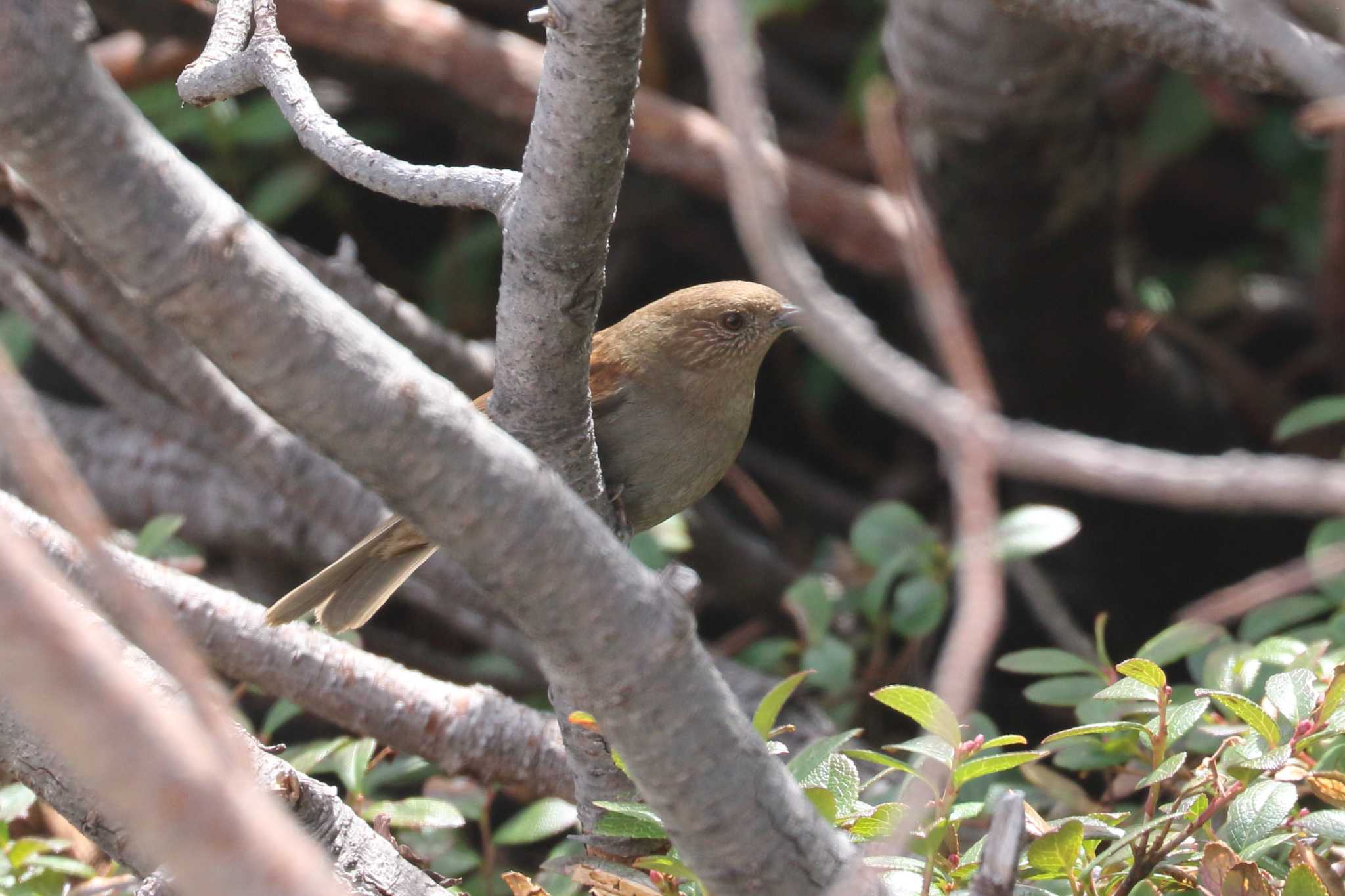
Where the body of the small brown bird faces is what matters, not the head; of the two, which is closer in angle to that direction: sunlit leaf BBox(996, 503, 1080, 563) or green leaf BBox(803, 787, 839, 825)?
the sunlit leaf

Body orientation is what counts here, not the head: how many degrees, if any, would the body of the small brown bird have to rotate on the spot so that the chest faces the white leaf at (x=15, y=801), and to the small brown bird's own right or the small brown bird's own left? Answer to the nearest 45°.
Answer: approximately 135° to the small brown bird's own right

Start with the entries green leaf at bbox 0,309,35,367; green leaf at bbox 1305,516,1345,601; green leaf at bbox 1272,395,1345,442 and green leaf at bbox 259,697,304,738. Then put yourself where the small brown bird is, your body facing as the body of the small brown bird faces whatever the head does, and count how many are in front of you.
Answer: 2

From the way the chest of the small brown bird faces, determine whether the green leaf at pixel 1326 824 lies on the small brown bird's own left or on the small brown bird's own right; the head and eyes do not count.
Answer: on the small brown bird's own right

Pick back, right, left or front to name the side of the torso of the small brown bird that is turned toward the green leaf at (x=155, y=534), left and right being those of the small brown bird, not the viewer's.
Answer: back

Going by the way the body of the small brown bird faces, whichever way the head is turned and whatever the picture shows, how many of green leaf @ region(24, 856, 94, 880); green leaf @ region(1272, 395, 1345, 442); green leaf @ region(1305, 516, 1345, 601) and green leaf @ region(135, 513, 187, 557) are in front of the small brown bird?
2

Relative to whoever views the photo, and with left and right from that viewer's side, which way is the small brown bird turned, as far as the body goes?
facing to the right of the viewer

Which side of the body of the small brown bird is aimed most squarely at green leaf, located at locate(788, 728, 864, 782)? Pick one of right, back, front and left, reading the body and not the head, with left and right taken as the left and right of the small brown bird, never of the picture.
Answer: front
